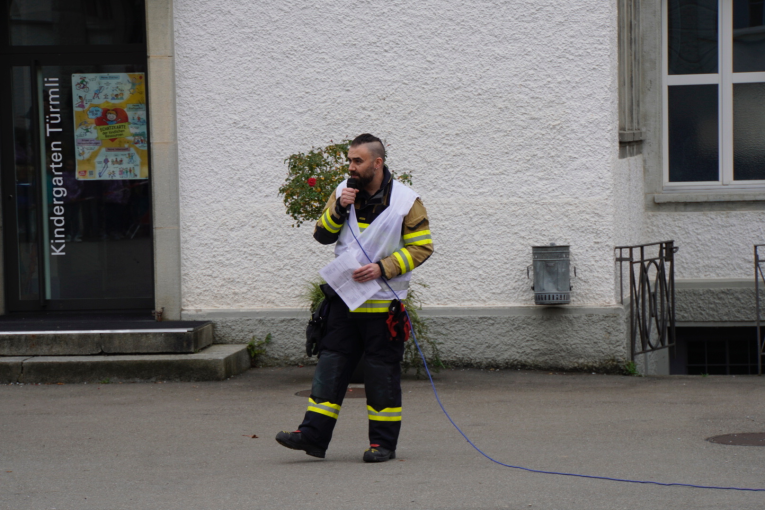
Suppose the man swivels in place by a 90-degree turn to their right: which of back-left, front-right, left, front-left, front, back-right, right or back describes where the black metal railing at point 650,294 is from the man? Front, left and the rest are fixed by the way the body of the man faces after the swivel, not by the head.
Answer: right

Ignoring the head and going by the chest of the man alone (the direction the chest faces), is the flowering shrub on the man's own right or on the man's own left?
on the man's own right

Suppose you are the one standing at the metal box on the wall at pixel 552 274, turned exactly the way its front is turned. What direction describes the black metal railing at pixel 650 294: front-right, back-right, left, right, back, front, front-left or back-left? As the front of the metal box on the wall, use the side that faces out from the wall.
back-left

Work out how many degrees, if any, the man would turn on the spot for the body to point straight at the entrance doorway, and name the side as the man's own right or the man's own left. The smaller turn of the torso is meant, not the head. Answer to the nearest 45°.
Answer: approximately 90° to the man's own right

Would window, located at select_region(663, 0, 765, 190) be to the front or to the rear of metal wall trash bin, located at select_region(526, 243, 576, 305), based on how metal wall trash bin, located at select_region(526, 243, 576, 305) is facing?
to the rear

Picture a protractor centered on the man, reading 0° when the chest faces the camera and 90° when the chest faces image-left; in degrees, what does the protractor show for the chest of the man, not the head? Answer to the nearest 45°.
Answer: approximately 45°

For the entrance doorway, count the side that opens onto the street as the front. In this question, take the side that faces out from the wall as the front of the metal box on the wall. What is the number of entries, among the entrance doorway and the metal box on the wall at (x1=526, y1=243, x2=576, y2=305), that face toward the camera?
2

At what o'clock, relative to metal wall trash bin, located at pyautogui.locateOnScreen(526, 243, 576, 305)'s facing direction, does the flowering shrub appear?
The flowering shrub is roughly at 2 o'clock from the metal wall trash bin.

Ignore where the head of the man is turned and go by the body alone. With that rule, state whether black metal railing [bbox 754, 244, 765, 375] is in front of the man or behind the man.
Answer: behind

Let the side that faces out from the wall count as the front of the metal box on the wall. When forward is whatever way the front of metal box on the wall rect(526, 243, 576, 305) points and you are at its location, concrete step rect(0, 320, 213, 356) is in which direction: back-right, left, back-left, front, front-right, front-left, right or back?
right
